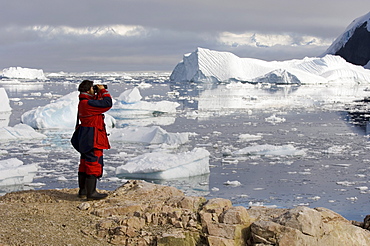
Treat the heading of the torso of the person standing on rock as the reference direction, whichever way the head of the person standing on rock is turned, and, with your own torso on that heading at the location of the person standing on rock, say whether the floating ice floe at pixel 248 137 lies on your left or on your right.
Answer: on your left

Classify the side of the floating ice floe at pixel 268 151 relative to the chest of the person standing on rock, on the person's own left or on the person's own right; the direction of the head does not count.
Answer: on the person's own left

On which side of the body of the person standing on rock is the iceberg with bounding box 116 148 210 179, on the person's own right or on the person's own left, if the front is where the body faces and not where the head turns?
on the person's own left

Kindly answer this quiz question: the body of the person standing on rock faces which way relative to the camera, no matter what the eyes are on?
to the viewer's right

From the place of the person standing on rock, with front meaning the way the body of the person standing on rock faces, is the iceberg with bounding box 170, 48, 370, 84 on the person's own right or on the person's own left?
on the person's own left

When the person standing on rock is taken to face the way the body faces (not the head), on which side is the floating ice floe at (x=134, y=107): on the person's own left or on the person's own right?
on the person's own left

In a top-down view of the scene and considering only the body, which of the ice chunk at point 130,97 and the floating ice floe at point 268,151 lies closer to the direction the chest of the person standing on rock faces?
the floating ice floe

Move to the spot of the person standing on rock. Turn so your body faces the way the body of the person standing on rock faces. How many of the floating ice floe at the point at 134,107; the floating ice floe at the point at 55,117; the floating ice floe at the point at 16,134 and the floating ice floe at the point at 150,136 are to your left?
4

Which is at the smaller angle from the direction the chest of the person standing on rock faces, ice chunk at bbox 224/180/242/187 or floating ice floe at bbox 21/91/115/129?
the ice chunk

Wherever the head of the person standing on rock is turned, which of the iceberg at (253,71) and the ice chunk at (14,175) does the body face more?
the iceberg

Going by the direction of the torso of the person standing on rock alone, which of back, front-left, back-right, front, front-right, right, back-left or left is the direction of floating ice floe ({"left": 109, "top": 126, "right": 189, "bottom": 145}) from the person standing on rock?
left

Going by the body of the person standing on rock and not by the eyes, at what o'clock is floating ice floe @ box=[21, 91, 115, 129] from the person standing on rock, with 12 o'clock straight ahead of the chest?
The floating ice floe is roughly at 9 o'clock from the person standing on rock.
